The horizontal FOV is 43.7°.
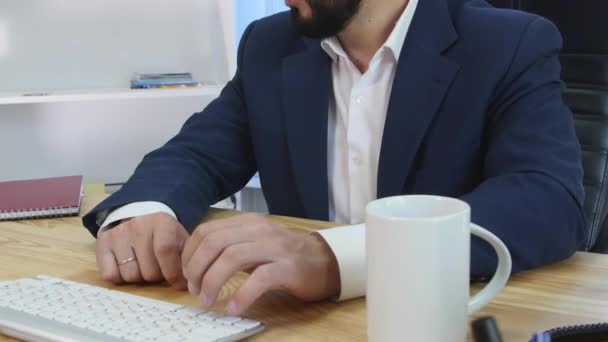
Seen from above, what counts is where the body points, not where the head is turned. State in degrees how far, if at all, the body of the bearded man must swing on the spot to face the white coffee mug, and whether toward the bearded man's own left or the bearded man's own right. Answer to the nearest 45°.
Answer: approximately 45° to the bearded man's own left

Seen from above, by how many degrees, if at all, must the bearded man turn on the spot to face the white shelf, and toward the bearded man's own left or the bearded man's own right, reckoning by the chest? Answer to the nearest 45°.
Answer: approximately 90° to the bearded man's own right

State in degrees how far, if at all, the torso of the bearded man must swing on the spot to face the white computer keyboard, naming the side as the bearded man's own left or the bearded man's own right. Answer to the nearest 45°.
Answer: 0° — they already face it

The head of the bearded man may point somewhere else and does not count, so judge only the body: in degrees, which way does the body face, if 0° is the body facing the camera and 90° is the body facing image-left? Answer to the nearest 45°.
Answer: approximately 45°
